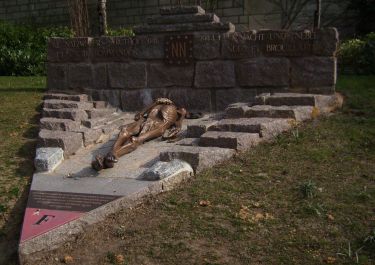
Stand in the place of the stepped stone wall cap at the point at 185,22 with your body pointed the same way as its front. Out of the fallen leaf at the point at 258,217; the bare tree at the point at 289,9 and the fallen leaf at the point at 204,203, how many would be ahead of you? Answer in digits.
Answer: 2

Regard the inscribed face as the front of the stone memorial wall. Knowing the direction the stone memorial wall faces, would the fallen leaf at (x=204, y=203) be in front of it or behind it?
in front

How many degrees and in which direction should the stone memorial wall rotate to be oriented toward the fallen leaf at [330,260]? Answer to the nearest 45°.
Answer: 0° — it already faces it

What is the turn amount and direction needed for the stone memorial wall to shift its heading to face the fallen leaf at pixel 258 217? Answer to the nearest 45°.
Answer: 0° — it already faces it

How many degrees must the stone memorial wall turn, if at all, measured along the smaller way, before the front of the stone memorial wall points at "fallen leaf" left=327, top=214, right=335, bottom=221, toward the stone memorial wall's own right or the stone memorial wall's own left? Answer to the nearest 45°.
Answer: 0° — it already faces it

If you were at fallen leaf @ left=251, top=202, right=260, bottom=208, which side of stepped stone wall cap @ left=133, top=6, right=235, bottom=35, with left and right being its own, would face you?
front

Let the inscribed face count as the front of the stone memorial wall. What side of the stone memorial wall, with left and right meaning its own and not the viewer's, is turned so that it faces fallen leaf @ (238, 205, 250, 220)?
front

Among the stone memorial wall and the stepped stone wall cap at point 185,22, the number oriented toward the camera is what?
2

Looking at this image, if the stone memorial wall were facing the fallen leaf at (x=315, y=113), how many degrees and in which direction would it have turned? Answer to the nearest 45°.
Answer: approximately 45° to its left
